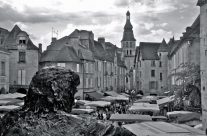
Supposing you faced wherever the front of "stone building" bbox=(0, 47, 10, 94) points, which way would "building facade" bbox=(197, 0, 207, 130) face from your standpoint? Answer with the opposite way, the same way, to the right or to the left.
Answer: the opposite way

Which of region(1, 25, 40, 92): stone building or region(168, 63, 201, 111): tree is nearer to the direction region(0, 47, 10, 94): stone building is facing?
the tree

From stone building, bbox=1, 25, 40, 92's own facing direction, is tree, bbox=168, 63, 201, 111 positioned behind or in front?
in front

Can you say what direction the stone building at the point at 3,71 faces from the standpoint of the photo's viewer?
facing the viewer and to the right of the viewer

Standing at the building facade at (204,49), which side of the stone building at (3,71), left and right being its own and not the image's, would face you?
front

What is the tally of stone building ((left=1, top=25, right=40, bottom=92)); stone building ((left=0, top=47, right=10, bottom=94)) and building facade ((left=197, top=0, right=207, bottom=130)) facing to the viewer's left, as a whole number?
1

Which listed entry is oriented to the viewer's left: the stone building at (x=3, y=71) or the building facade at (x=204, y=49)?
the building facade

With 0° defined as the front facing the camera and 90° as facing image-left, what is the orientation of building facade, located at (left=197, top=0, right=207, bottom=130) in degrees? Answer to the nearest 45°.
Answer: approximately 90°

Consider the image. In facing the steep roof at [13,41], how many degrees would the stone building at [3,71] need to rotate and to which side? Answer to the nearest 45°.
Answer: approximately 135° to its left
